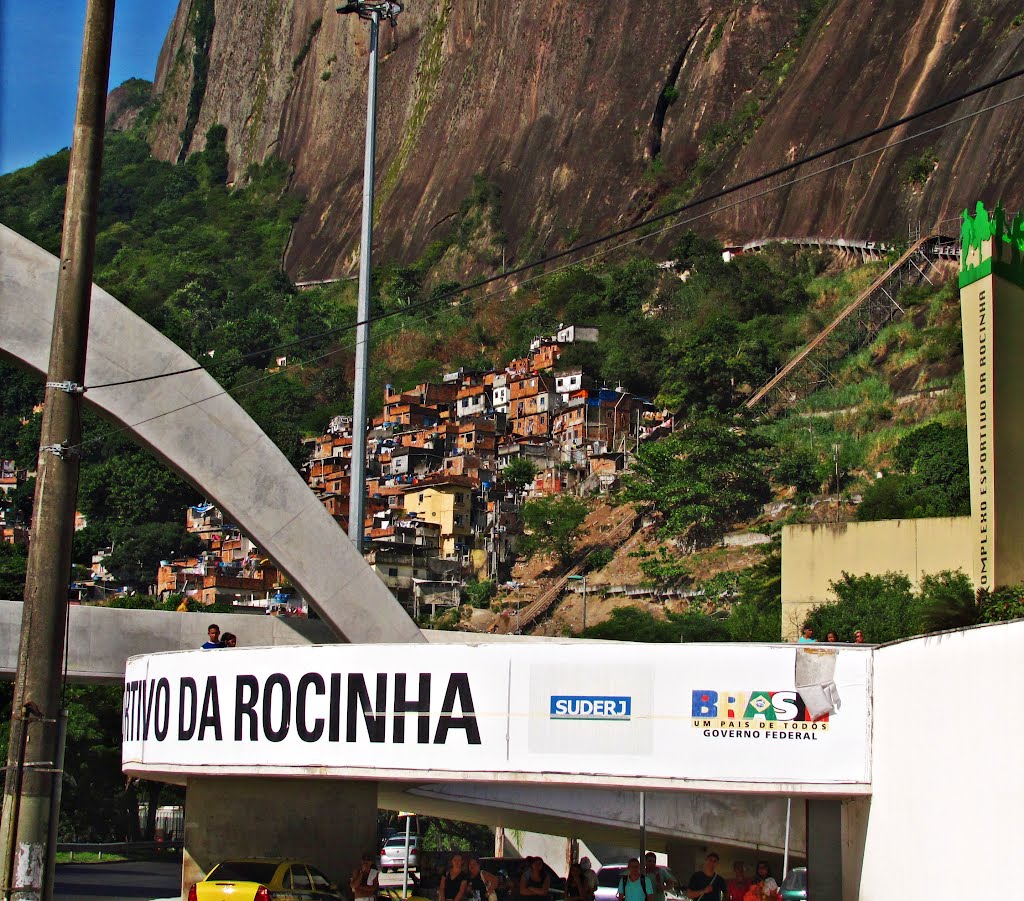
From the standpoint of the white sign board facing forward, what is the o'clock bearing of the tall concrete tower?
The tall concrete tower is roughly at 7 o'clock from the white sign board.

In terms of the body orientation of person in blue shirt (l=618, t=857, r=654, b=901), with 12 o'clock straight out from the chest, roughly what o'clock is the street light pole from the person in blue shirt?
The street light pole is roughly at 5 o'clock from the person in blue shirt.

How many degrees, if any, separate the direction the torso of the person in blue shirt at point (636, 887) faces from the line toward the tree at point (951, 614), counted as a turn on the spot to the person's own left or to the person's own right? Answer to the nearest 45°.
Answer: approximately 135° to the person's own left

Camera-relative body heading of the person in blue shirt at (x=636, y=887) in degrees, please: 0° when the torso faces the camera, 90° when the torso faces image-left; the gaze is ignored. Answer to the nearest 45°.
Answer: approximately 0°

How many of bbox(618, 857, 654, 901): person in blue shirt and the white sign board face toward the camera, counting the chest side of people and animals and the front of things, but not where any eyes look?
2

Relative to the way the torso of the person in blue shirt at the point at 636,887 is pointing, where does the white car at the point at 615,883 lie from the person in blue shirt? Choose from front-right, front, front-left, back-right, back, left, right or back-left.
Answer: back

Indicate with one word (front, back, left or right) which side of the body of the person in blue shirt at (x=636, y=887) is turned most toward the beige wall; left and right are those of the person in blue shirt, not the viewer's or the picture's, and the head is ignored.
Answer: back

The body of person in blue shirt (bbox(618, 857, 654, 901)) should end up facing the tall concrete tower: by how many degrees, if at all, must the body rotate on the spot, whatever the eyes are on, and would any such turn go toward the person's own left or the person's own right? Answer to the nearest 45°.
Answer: approximately 135° to the person's own left

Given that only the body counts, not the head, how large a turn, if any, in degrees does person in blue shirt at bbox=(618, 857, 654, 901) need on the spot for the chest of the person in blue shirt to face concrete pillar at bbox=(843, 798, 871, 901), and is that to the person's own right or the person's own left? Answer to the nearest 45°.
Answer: approximately 90° to the person's own left

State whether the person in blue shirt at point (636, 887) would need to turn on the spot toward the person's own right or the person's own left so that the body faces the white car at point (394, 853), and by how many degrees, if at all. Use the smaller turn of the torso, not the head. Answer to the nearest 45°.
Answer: approximately 180°

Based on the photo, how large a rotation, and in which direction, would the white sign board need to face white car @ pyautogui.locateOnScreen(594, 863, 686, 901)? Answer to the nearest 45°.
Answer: approximately 180°

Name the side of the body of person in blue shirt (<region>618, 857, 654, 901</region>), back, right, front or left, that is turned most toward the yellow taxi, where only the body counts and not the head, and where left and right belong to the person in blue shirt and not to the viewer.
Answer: right

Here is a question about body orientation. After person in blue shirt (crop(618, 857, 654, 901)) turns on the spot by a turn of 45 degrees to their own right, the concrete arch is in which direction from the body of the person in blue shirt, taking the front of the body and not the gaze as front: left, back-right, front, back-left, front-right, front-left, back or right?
right
